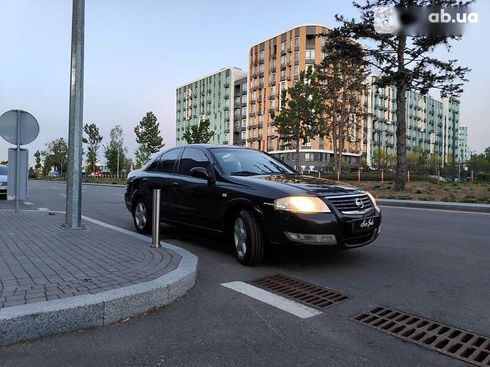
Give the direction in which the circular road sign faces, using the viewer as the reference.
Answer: facing away from the viewer

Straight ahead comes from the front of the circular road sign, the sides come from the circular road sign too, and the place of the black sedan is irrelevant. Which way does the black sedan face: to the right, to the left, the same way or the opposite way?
the opposite way

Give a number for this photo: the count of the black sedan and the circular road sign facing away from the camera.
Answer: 1

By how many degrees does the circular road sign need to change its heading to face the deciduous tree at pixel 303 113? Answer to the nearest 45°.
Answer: approximately 45° to its right

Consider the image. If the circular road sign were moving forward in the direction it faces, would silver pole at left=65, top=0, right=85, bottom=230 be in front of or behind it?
behind

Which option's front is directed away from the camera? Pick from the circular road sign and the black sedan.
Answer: the circular road sign

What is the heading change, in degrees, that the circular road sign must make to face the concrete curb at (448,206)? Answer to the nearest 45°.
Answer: approximately 90° to its right

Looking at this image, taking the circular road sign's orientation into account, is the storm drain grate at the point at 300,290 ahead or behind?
behind

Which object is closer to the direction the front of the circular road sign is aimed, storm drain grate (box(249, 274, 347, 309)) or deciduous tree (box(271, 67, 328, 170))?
the deciduous tree

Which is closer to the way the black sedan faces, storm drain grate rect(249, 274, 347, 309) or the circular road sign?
the storm drain grate

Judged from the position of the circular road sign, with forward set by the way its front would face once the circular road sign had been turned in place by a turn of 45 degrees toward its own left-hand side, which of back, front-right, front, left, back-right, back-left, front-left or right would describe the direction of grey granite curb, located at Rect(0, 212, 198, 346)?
back-left

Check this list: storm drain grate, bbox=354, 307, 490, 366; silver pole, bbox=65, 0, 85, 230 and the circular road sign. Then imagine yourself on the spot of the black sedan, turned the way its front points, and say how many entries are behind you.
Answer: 2

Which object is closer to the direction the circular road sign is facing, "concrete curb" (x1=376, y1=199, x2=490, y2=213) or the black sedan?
the concrete curb
